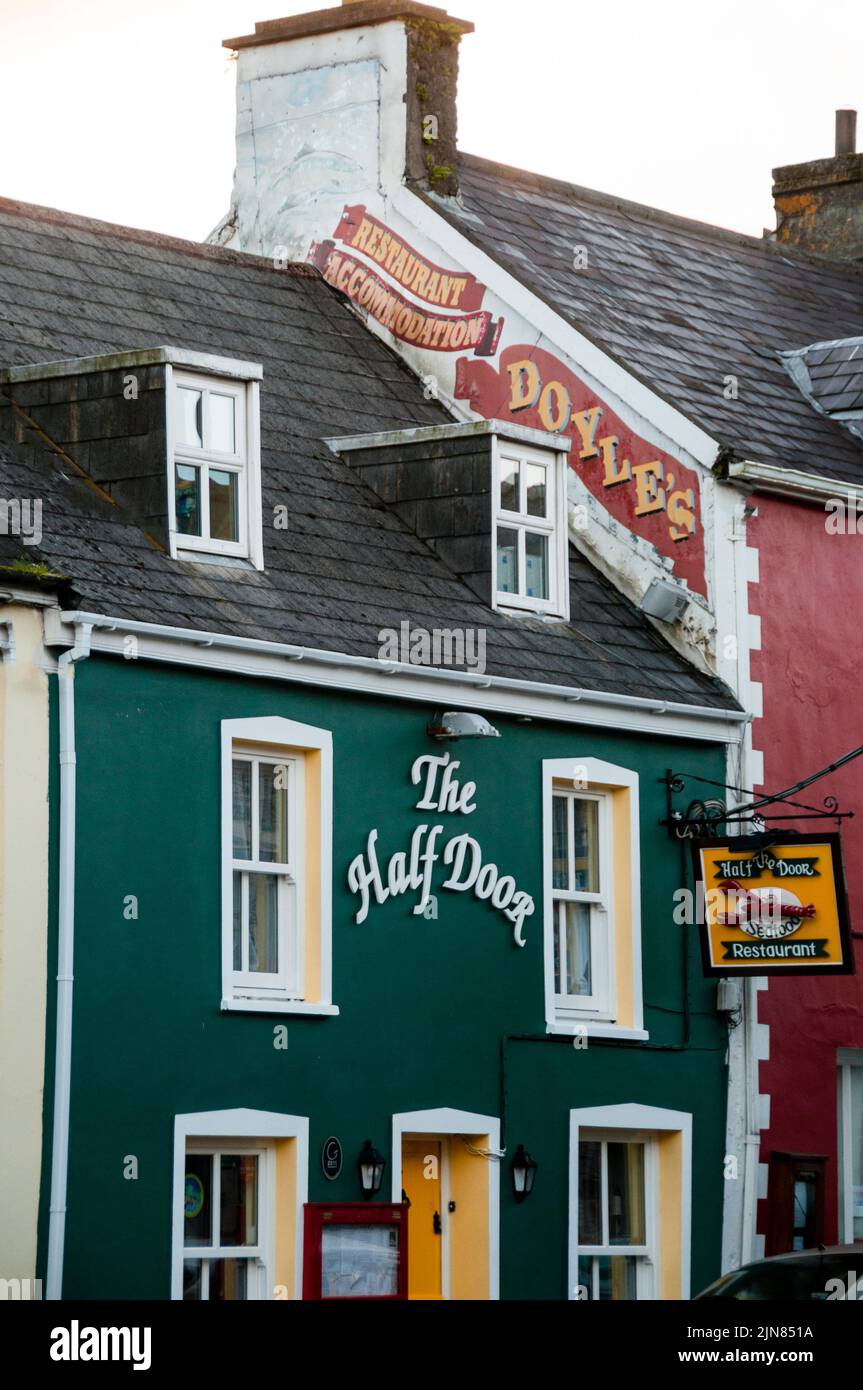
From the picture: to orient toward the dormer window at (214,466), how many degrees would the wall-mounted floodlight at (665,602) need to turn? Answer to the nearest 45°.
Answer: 0° — it already faces it

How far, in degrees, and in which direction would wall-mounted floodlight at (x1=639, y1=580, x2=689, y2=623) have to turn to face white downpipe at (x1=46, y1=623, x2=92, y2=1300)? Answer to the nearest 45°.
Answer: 0° — it already faces it

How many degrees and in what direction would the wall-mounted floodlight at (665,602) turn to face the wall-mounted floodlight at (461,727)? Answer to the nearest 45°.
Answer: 0° — it already faces it

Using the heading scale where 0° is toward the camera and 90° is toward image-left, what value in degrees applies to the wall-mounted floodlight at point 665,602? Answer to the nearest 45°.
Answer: approximately 45°
